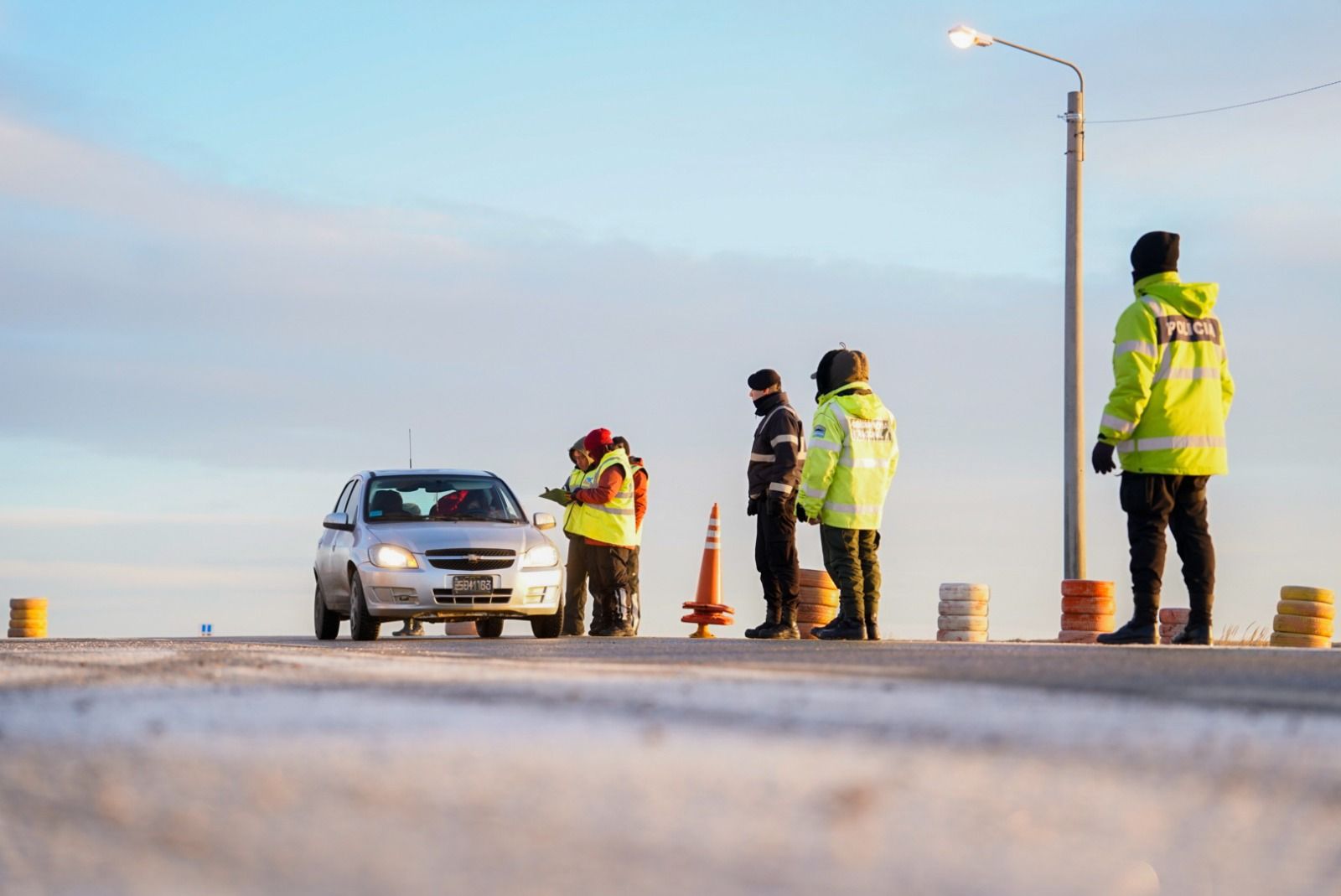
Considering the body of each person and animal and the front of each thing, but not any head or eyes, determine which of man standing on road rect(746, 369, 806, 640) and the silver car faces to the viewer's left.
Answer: the man standing on road

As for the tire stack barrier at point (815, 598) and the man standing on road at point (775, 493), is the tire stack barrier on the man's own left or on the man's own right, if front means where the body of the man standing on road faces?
on the man's own right

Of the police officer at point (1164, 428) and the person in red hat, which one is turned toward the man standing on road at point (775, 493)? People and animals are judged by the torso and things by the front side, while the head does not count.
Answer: the police officer

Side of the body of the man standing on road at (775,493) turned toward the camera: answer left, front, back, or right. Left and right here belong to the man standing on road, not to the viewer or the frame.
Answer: left

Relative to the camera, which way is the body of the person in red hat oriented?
to the viewer's left

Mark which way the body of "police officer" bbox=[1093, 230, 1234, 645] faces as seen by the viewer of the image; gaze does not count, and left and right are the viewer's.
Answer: facing away from the viewer and to the left of the viewer

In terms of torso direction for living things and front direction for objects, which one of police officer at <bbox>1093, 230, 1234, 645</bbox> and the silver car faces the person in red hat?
the police officer

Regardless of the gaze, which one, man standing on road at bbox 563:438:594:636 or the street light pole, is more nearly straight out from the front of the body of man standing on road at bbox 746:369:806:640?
the man standing on road

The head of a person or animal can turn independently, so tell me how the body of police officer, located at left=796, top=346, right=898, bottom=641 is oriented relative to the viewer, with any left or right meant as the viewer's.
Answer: facing away from the viewer and to the left of the viewer

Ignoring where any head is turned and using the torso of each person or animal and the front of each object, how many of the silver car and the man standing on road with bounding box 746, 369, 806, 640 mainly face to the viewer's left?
1
